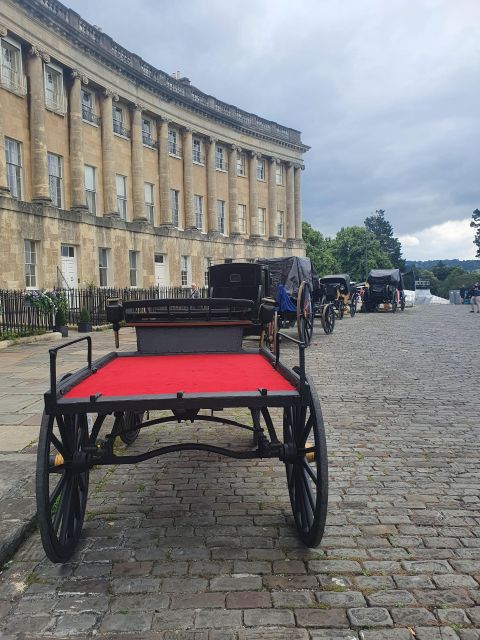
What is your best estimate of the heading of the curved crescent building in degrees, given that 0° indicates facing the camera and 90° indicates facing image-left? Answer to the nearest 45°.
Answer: approximately 315°

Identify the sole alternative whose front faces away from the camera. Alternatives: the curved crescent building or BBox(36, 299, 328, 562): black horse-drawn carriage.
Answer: the black horse-drawn carriage

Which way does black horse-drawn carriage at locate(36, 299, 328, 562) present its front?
away from the camera

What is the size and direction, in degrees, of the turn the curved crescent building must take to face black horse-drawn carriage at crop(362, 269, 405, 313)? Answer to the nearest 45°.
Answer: approximately 45° to its left

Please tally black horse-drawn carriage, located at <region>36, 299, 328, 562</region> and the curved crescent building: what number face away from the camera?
1

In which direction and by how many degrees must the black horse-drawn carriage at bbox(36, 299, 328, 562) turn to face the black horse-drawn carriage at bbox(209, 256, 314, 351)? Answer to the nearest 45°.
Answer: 0° — it already faces it
